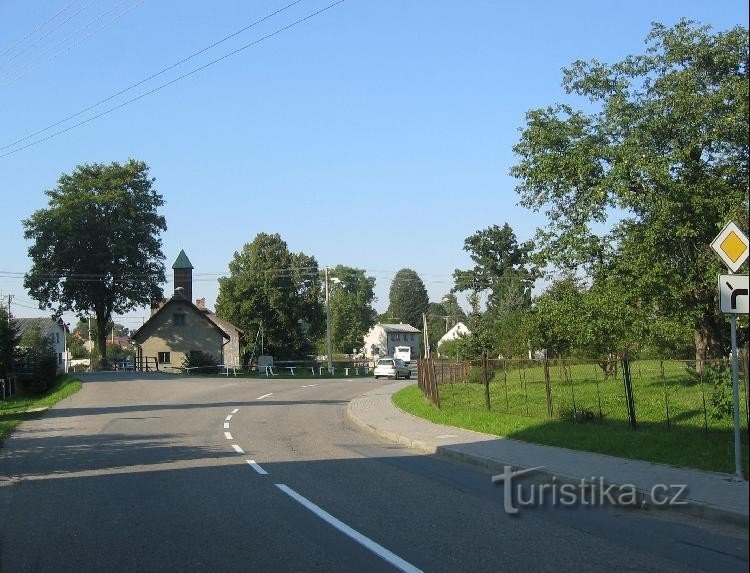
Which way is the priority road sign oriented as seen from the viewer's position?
toward the camera

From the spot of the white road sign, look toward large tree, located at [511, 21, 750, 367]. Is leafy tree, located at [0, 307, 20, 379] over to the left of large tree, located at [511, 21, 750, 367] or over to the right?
left

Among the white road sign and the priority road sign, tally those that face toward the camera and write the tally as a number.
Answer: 2

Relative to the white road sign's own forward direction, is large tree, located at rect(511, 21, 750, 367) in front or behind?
behind

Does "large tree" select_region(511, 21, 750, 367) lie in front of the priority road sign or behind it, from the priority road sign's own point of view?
behind

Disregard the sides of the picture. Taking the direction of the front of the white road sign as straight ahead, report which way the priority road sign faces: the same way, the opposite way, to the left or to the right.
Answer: the same way

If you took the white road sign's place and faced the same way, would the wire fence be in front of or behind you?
behind

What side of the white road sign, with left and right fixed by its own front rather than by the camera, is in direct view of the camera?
front
